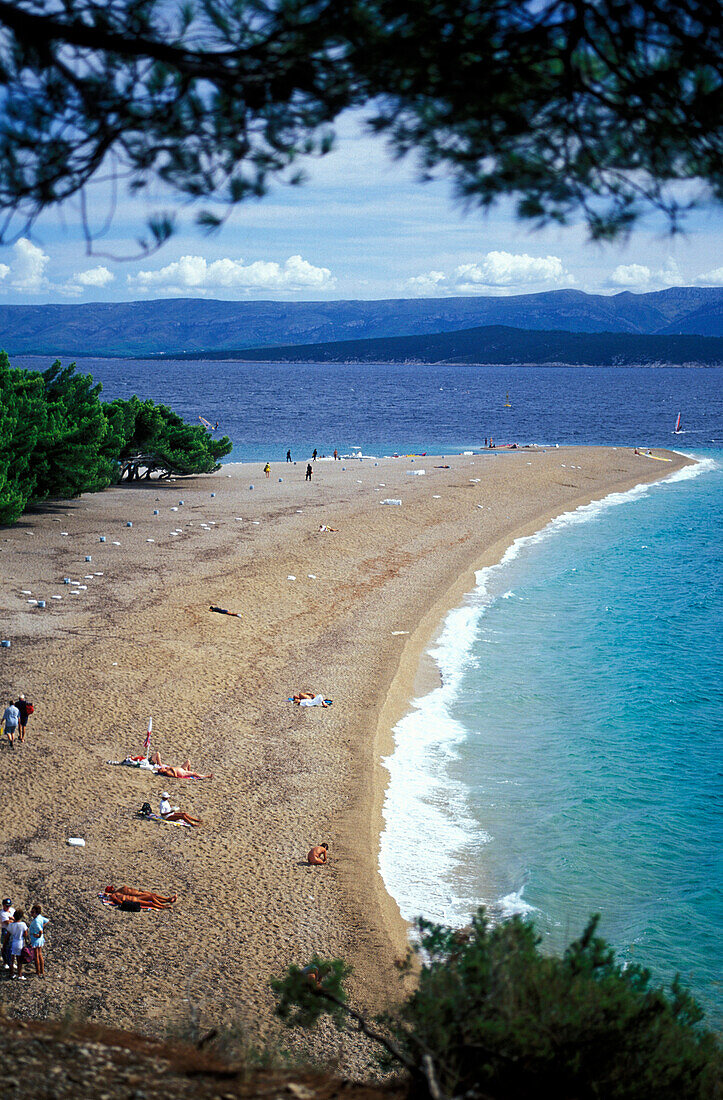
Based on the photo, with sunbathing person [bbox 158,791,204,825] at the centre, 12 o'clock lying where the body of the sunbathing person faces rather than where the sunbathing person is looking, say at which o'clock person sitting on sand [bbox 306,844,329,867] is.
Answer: The person sitting on sand is roughly at 1 o'clock from the sunbathing person.

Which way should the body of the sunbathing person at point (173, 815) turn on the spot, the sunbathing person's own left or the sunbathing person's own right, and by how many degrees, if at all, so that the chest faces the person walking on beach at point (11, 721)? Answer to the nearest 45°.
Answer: approximately 135° to the sunbathing person's own left

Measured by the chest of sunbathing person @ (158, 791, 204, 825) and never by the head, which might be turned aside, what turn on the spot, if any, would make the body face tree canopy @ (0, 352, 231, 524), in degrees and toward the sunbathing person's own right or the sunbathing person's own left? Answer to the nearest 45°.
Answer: approximately 90° to the sunbathing person's own left

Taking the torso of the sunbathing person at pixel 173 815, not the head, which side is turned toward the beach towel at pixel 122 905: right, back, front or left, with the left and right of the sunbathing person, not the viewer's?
right

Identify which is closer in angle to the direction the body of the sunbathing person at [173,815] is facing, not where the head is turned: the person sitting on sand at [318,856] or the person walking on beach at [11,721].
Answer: the person sitting on sand

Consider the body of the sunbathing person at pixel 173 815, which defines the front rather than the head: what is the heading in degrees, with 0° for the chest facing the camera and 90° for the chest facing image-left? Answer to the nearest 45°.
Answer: approximately 270°

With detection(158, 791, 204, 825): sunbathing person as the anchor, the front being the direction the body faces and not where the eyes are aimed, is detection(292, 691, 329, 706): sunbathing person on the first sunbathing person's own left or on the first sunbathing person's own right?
on the first sunbathing person's own left

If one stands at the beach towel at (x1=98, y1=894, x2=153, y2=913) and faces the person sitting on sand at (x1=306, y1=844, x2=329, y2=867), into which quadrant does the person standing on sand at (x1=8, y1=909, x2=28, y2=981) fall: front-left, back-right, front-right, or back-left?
back-right

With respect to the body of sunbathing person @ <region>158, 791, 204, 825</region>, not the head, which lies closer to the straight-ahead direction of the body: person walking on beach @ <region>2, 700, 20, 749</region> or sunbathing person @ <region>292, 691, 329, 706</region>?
the sunbathing person

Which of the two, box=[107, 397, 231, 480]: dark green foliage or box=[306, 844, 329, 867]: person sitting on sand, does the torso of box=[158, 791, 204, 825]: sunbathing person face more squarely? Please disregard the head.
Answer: the person sitting on sand

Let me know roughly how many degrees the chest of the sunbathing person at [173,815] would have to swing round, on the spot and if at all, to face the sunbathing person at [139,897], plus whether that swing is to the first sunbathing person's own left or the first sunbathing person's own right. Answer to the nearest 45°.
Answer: approximately 90° to the first sunbathing person's own right

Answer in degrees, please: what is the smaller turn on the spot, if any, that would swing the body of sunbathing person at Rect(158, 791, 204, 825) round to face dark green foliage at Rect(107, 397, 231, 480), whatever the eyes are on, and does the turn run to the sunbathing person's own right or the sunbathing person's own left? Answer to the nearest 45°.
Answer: approximately 90° to the sunbathing person's own left

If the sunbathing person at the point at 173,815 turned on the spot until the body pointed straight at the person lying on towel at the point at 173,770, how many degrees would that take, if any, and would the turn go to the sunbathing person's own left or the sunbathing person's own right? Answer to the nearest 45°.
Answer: approximately 90° to the sunbathing person's own left
